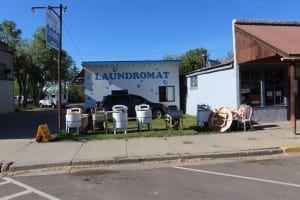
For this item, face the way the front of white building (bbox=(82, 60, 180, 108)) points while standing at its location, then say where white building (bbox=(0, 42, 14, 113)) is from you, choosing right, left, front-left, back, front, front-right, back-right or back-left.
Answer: back-right

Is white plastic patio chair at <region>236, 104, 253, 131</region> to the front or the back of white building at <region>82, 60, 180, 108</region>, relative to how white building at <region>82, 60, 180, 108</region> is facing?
to the front

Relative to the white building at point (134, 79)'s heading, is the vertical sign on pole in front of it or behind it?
in front

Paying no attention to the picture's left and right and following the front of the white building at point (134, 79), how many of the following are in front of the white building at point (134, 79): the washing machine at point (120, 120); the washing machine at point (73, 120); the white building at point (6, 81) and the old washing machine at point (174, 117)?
3

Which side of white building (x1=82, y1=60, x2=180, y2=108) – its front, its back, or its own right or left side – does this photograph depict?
front

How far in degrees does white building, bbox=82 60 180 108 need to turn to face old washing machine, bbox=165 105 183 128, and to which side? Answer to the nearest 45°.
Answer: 0° — it already faces it

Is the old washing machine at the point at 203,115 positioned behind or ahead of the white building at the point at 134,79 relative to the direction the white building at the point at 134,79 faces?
ahead
